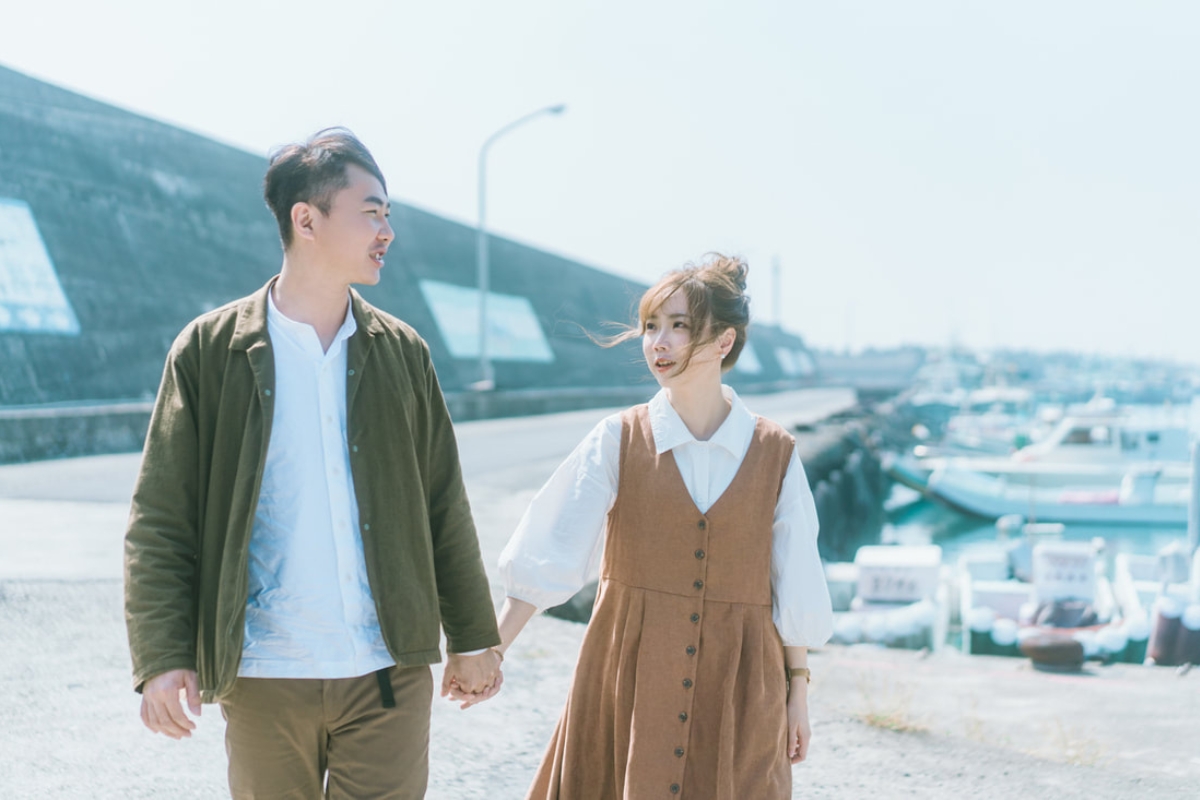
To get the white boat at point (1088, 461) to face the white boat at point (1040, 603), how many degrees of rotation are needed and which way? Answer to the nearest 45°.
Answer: approximately 90° to its left

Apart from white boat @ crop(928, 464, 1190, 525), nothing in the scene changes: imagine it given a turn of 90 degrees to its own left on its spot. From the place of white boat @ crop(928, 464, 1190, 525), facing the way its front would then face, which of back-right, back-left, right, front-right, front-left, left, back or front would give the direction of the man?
front

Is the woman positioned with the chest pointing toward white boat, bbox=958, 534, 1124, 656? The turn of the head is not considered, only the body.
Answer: no

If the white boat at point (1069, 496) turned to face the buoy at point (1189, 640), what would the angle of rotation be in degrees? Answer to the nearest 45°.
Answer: approximately 90° to its left

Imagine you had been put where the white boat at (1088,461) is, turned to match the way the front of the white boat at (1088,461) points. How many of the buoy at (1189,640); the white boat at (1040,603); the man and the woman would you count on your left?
4

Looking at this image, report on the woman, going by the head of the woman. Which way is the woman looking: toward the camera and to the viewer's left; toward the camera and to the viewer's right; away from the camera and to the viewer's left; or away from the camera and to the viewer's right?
toward the camera and to the viewer's left

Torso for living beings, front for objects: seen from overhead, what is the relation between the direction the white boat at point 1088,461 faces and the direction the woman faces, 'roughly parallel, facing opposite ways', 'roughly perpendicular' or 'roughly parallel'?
roughly perpendicular

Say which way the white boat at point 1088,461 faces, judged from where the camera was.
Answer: facing to the left of the viewer

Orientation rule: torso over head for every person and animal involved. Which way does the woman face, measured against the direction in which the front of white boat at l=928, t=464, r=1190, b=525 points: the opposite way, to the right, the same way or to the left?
to the left

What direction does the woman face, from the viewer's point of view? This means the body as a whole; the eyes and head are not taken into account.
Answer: toward the camera

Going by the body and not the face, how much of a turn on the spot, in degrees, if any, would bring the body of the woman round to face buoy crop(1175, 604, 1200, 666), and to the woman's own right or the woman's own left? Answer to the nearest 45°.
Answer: approximately 135° to the woman's own left

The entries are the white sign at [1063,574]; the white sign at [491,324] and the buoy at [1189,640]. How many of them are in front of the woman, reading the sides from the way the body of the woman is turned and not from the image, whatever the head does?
0

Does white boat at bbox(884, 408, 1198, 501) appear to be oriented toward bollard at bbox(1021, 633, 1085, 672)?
no

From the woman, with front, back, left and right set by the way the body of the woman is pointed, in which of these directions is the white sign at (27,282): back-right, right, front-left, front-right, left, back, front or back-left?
back-right
